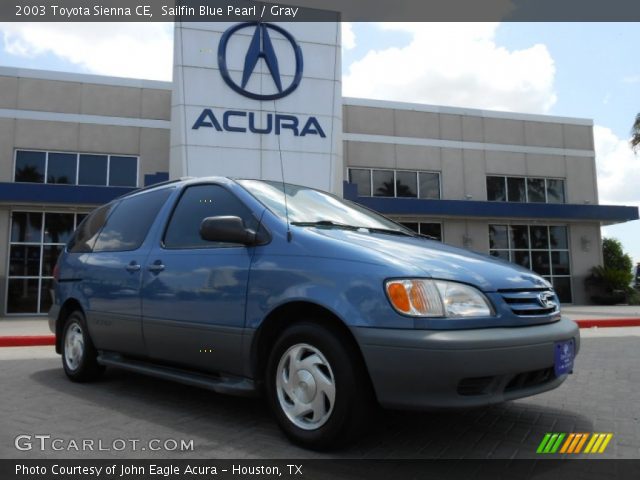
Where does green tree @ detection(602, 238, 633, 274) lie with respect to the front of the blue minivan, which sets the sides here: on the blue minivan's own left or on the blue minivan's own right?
on the blue minivan's own left

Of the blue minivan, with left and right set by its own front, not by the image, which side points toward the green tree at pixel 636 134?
left

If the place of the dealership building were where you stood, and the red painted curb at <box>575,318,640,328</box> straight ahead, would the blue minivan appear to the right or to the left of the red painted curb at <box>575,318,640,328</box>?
right

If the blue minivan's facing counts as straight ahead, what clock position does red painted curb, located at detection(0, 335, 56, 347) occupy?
The red painted curb is roughly at 6 o'clock from the blue minivan.

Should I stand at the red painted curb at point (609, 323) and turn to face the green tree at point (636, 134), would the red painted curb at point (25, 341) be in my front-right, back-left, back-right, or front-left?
back-left

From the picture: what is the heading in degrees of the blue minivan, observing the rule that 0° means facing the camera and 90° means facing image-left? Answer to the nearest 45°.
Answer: approximately 315°

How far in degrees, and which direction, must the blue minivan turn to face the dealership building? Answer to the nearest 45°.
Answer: approximately 135° to its left

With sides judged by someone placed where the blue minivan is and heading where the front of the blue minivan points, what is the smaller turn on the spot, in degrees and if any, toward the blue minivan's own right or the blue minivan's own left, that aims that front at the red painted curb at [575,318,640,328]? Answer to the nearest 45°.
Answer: approximately 90° to the blue minivan's own left
